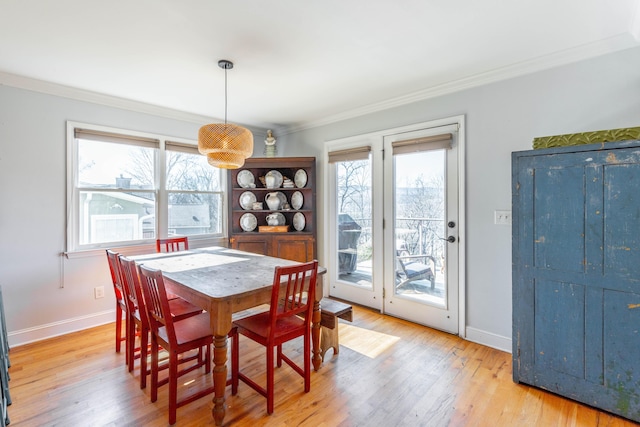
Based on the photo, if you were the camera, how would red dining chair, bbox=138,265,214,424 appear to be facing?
facing away from the viewer and to the right of the viewer

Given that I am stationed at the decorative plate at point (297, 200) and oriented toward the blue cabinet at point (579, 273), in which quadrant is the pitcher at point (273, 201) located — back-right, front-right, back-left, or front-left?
back-right

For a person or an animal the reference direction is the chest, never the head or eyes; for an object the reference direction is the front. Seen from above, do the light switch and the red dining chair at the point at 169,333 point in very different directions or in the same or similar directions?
very different directions

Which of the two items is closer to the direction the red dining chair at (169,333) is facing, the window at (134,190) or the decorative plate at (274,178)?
the decorative plate

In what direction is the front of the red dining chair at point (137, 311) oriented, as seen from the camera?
facing away from the viewer and to the right of the viewer
